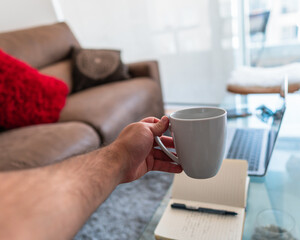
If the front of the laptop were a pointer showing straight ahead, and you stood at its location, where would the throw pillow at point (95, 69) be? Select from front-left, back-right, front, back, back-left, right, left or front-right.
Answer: front-right

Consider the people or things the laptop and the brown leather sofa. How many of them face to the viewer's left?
1

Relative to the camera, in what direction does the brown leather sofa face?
facing the viewer and to the right of the viewer

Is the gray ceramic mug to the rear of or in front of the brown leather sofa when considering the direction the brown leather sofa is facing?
in front

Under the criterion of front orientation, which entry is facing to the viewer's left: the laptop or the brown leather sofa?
the laptop

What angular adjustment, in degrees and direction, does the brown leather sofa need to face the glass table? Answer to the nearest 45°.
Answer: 0° — it already faces it

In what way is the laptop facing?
to the viewer's left

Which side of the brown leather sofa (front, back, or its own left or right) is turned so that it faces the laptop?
front

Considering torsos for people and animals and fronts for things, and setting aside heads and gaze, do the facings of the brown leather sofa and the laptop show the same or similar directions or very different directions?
very different directions

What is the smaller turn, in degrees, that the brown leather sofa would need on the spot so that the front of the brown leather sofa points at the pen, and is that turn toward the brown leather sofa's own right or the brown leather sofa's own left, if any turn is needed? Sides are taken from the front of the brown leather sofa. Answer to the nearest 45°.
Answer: approximately 45° to the brown leather sofa's own right
